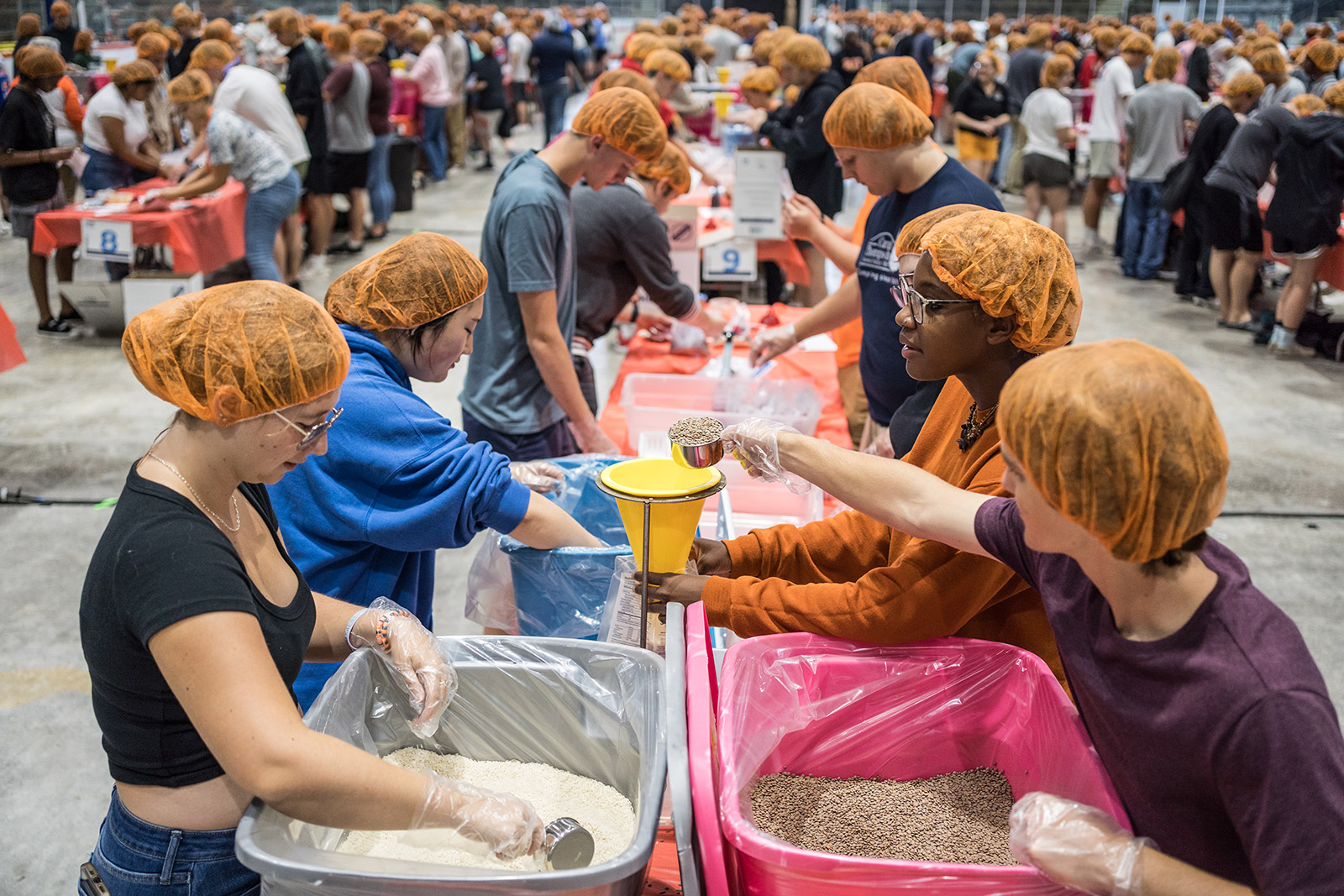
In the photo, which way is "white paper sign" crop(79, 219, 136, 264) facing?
toward the camera

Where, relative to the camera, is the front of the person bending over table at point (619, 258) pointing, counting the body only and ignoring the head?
to the viewer's right

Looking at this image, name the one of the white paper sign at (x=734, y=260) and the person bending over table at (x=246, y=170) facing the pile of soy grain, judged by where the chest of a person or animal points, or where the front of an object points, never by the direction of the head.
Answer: the white paper sign

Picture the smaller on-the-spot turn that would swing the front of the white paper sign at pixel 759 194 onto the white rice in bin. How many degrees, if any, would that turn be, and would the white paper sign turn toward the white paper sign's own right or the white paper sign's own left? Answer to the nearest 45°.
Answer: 0° — it already faces it

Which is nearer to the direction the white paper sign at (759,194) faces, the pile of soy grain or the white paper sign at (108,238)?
the pile of soy grain

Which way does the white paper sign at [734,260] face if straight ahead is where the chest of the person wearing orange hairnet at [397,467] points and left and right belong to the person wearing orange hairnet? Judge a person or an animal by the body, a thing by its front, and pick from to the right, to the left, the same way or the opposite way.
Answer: to the right

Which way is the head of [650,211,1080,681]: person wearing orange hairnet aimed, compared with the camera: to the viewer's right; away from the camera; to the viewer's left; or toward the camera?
to the viewer's left

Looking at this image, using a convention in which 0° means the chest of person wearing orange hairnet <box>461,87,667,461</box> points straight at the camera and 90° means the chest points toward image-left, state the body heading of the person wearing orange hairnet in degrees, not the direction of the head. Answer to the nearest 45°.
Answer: approximately 270°

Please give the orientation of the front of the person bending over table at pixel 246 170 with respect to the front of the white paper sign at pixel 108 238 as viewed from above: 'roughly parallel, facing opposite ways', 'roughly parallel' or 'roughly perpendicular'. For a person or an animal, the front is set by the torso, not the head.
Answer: roughly perpendicular

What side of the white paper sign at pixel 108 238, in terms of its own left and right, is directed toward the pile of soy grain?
front

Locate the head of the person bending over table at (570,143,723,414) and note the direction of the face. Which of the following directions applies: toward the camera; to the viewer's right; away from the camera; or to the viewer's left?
to the viewer's right

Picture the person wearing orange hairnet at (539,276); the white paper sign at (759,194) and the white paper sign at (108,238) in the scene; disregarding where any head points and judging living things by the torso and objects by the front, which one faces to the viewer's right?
the person wearing orange hairnet

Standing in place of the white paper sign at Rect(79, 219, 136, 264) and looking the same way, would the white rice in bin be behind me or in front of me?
in front

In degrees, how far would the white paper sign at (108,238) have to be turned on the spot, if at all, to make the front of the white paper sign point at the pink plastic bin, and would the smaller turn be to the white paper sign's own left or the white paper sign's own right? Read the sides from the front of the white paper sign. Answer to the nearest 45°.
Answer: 0° — it already faces it

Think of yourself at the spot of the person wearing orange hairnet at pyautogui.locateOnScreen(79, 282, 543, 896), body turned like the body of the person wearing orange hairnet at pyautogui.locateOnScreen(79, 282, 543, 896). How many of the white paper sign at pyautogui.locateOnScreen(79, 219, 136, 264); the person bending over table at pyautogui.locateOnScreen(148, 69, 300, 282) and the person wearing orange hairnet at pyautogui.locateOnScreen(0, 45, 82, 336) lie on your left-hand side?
3

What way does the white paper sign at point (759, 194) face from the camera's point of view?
toward the camera

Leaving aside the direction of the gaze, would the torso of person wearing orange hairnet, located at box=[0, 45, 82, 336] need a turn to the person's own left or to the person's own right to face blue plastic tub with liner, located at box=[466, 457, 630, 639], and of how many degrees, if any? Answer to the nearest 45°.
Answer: approximately 90° to the person's own right

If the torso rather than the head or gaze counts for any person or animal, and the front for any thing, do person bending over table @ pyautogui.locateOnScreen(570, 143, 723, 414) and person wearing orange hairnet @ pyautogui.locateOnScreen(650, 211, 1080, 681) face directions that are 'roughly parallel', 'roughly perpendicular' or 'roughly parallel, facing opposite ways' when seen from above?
roughly parallel, facing opposite ways

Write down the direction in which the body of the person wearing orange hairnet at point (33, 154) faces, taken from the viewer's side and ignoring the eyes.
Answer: to the viewer's right
